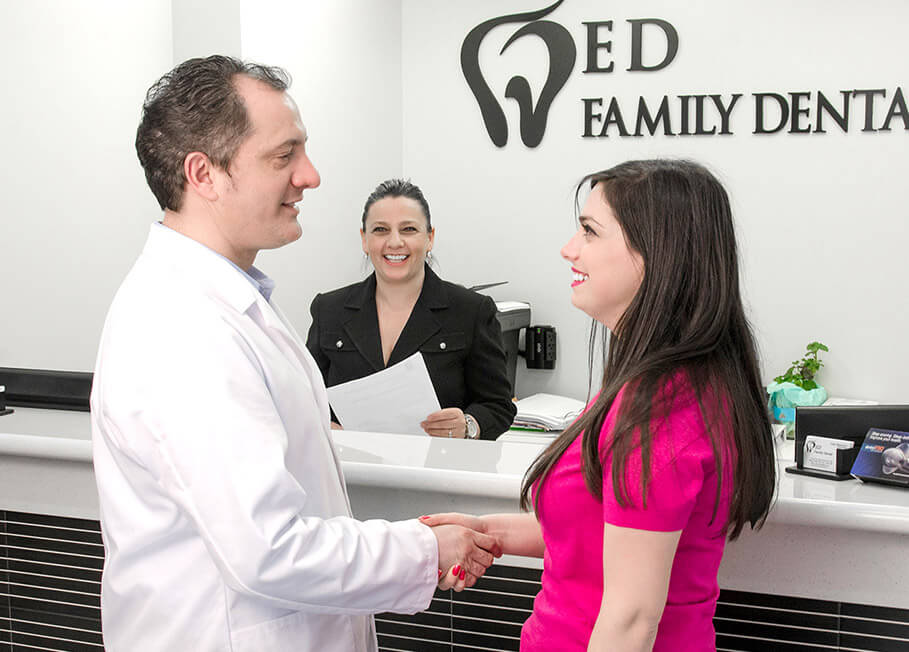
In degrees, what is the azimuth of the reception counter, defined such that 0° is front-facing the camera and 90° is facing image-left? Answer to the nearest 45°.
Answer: approximately 0°

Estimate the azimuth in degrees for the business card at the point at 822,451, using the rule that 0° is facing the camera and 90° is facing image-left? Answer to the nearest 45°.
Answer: approximately 0°

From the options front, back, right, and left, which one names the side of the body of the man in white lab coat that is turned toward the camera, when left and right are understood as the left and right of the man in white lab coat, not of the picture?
right

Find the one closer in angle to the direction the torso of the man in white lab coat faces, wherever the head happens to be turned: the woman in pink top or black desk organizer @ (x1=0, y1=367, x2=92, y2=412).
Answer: the woman in pink top

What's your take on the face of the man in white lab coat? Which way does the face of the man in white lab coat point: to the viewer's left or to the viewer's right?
to the viewer's right

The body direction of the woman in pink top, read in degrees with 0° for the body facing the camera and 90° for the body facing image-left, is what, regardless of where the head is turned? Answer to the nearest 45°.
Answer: approximately 90°

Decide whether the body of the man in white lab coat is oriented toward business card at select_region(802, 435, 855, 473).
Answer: yes

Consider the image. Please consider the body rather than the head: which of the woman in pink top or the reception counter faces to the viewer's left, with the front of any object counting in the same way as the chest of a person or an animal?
the woman in pink top

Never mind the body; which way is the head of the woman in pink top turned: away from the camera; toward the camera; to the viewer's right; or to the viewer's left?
to the viewer's left

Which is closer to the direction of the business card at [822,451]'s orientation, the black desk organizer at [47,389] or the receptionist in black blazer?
the black desk organizer

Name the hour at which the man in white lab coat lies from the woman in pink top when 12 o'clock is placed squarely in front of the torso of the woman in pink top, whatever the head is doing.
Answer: The man in white lab coat is roughly at 12 o'clock from the woman in pink top.

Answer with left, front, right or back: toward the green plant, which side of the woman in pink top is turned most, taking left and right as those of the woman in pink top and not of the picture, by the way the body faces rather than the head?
right
